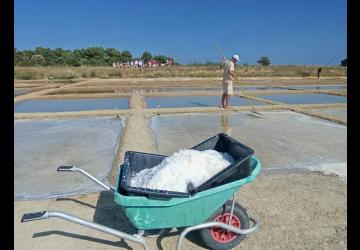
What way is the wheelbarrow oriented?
to the viewer's right

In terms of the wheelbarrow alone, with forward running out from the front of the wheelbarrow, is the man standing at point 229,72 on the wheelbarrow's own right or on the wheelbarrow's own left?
on the wheelbarrow's own left
